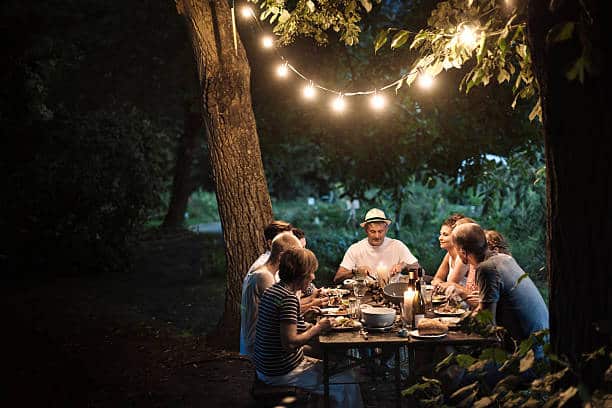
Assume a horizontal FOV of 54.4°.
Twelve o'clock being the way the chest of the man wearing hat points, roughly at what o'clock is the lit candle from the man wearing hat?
The lit candle is roughly at 12 o'clock from the man wearing hat.

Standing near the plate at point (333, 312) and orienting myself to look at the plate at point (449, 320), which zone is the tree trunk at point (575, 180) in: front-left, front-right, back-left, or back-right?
front-right

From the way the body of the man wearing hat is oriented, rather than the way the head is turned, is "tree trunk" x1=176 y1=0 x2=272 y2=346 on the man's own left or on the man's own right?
on the man's own right

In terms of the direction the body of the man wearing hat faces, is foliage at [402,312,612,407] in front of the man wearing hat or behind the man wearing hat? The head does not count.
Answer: in front

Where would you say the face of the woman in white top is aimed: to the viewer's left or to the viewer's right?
to the viewer's left

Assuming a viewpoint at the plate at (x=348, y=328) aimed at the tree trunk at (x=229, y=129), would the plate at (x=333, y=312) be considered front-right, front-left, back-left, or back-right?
front-right

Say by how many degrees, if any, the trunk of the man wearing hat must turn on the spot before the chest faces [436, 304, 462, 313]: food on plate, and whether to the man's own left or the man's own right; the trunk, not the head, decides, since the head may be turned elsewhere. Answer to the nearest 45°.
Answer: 0° — they already face it

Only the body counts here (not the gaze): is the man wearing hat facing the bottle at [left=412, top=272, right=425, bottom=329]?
yes

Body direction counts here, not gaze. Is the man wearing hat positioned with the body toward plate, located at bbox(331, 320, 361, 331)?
yes

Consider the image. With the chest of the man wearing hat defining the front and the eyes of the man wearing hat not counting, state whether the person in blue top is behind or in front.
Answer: in front

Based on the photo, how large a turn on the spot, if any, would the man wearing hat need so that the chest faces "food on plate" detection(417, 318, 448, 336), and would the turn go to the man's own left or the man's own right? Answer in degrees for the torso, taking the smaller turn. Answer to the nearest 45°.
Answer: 0° — they already face it

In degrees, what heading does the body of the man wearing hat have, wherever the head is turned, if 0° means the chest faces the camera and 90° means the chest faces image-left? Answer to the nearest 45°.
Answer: approximately 0°

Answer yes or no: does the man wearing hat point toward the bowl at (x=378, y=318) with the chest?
yes

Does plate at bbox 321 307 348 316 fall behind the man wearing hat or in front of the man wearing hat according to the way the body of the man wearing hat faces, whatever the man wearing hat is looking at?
in front

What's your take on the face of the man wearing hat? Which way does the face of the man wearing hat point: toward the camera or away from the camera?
toward the camera

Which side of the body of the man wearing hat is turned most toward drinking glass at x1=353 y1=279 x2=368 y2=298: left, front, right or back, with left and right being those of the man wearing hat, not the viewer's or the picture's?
front
